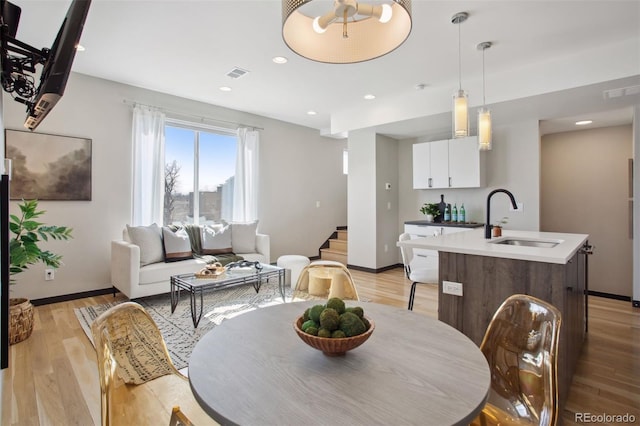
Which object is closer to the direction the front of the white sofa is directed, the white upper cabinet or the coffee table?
the coffee table

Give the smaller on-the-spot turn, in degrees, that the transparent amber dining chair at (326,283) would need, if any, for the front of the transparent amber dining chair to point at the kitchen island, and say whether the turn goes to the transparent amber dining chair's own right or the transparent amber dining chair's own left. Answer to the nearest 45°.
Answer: approximately 90° to the transparent amber dining chair's own left

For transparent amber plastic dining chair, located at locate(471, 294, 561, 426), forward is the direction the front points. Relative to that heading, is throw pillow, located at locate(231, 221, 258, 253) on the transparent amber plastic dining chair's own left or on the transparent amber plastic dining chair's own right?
on the transparent amber plastic dining chair's own right

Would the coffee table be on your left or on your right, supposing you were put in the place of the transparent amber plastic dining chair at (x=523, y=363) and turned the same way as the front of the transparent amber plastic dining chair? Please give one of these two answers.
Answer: on your right

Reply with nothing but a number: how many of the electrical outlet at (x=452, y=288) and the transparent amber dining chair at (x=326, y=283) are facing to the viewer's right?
0

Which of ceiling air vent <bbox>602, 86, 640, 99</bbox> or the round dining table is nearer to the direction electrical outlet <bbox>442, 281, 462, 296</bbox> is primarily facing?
the round dining table

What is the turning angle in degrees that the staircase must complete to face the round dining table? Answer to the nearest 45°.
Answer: approximately 45° to its left

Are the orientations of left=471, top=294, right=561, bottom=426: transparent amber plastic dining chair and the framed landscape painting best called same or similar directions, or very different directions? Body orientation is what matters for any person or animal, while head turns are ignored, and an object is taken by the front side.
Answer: very different directions

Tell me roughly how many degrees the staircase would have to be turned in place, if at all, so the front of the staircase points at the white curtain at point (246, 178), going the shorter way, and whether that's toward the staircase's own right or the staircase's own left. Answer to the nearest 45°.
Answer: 0° — it already faces it

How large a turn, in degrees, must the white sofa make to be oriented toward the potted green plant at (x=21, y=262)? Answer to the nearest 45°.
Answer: approximately 90° to its right

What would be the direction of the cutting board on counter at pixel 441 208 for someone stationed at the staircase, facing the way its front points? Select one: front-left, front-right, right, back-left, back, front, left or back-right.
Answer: left

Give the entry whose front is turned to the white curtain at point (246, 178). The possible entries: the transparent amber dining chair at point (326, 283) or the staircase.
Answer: the staircase

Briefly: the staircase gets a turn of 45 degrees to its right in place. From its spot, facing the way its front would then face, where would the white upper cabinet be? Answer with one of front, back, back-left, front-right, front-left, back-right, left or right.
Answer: back-left
